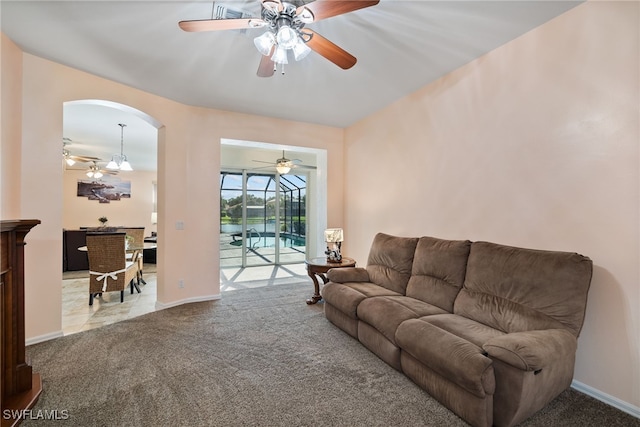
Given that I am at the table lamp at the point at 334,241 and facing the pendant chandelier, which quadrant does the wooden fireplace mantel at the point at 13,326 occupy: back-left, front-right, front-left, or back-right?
front-left

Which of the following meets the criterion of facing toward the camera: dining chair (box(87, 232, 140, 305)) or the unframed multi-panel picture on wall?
the unframed multi-panel picture on wall

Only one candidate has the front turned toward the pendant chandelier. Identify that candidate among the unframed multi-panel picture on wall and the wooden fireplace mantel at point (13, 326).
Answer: the unframed multi-panel picture on wall

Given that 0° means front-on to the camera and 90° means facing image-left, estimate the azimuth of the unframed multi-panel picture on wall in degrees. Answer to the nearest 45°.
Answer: approximately 0°

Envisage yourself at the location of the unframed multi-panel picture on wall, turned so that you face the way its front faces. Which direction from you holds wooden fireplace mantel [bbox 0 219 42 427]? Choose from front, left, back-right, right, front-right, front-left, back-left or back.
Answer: front

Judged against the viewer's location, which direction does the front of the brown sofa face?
facing the viewer and to the left of the viewer

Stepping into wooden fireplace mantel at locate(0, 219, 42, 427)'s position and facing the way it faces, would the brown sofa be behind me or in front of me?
in front

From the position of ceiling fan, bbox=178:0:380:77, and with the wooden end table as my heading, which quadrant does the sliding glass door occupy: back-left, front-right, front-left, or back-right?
front-left

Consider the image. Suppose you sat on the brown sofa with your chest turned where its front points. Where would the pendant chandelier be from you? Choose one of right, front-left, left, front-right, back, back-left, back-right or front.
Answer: front-right

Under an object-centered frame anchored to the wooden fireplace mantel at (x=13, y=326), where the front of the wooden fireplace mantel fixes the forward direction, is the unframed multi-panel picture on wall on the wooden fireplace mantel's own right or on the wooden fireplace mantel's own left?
on the wooden fireplace mantel's own left

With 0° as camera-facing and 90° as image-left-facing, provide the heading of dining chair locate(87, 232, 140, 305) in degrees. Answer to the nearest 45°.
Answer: approximately 225°

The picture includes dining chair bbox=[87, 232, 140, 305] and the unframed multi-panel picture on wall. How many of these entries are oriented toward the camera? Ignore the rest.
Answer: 1
